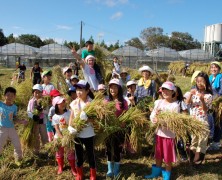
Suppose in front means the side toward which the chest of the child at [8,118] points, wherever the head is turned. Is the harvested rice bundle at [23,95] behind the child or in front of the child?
behind

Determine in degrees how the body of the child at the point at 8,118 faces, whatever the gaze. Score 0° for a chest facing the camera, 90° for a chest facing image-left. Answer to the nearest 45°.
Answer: approximately 0°

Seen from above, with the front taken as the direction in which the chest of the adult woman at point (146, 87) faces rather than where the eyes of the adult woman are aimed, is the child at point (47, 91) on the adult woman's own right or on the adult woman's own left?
on the adult woman's own right

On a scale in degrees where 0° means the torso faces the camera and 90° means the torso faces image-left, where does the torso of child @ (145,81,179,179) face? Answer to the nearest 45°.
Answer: approximately 45°

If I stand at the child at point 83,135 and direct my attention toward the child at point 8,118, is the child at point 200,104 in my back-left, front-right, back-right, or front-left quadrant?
back-right

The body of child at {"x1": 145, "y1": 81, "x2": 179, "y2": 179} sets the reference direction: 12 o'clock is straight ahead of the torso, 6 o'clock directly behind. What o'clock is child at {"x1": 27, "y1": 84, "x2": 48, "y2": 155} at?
child at {"x1": 27, "y1": 84, "x2": 48, "y2": 155} is roughly at 2 o'clock from child at {"x1": 145, "y1": 81, "x2": 179, "y2": 179}.

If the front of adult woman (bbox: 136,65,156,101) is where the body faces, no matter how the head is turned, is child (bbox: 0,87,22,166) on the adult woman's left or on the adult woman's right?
on the adult woman's right

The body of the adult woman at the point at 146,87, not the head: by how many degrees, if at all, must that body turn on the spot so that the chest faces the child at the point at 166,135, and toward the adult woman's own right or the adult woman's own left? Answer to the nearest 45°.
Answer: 0° — they already face them

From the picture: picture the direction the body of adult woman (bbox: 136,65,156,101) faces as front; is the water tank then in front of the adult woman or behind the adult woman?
behind
